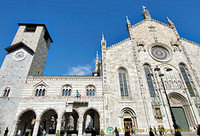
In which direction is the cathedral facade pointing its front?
toward the camera
